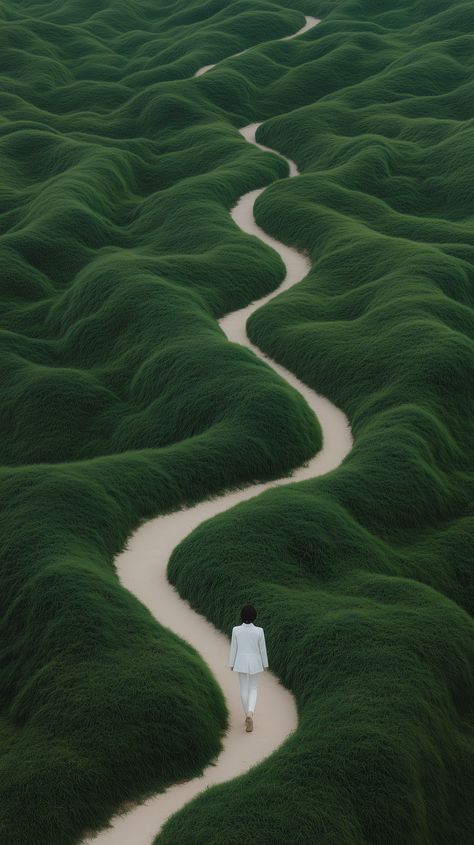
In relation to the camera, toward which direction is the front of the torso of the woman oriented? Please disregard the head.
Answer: away from the camera

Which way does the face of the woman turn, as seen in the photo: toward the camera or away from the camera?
away from the camera
